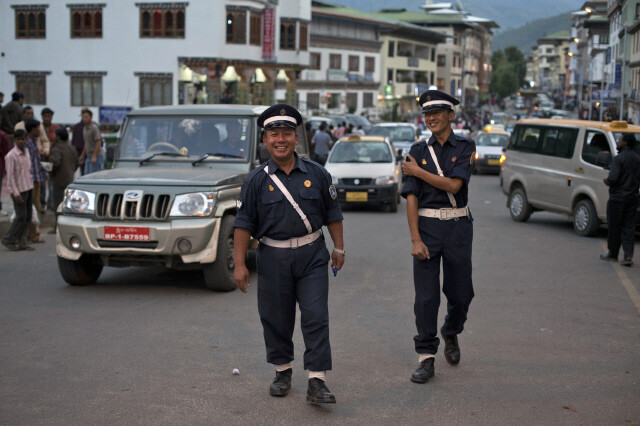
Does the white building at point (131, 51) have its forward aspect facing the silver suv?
yes

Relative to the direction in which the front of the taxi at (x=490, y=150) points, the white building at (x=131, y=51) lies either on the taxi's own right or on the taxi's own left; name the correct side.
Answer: on the taxi's own right

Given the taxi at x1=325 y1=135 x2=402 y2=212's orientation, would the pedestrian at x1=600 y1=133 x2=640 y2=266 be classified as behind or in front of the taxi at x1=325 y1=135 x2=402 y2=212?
in front

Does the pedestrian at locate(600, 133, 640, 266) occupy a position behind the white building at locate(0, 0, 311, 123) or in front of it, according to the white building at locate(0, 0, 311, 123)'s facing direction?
in front

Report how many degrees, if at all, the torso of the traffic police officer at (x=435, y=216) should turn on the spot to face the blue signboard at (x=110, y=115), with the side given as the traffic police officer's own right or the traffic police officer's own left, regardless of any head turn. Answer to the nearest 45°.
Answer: approximately 135° to the traffic police officer's own right

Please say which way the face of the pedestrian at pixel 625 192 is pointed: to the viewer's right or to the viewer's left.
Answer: to the viewer's left

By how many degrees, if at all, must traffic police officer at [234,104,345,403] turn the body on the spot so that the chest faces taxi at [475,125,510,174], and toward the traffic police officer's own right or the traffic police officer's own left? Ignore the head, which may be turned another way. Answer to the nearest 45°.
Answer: approximately 180°

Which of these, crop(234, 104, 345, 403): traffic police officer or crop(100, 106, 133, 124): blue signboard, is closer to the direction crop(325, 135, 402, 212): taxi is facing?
the traffic police officer

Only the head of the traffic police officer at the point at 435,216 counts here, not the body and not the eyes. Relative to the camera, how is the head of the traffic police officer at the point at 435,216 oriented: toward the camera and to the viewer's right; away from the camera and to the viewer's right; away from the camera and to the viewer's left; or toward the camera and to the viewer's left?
toward the camera and to the viewer's left

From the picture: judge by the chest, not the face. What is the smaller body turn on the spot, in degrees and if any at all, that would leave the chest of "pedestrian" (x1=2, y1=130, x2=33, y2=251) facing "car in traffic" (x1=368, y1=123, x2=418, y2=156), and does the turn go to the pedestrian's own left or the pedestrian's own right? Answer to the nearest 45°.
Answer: approximately 90° to the pedestrian's own left
